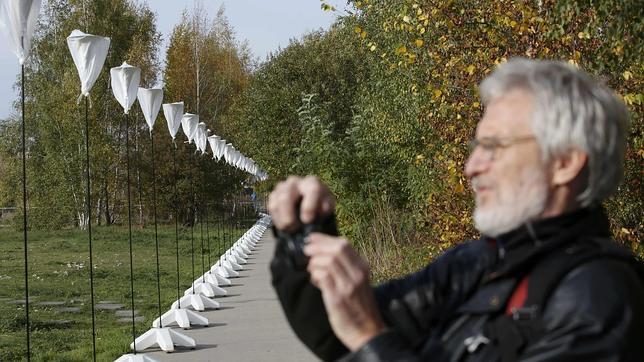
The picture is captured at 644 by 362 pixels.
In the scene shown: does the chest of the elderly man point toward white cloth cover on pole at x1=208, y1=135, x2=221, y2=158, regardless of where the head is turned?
no

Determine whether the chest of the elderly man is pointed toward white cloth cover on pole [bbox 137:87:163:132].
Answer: no

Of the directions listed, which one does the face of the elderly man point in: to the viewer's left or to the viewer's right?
to the viewer's left

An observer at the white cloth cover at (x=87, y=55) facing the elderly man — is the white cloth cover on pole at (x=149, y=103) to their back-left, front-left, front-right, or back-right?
back-left

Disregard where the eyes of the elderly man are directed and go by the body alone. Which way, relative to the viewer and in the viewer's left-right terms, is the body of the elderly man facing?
facing to the left of the viewer
